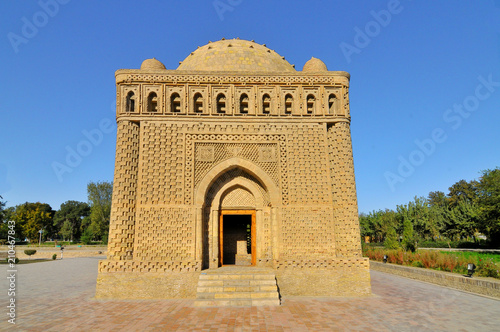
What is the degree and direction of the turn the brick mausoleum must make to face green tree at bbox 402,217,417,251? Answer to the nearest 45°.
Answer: approximately 135° to its left

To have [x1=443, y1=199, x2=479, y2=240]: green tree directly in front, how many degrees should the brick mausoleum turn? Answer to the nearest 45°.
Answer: approximately 135° to its left

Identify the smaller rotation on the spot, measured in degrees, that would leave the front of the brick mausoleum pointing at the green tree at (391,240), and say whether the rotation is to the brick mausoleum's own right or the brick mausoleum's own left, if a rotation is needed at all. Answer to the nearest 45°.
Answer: approximately 135° to the brick mausoleum's own left

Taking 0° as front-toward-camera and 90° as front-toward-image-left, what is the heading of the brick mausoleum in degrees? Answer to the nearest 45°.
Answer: approximately 0°

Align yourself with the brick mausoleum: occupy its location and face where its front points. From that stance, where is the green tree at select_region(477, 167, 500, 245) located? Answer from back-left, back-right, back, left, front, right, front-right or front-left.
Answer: back-left

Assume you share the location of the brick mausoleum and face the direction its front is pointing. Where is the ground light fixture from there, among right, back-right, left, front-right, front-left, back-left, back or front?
left
